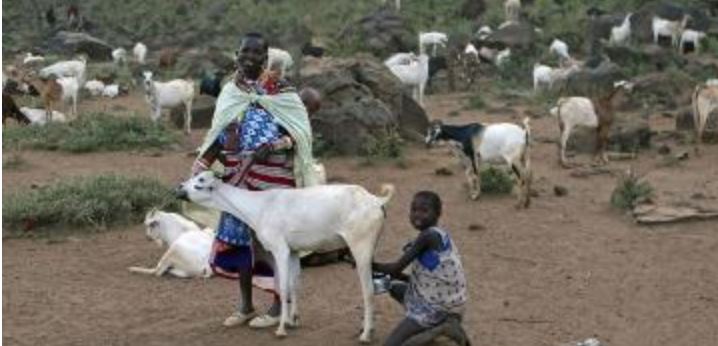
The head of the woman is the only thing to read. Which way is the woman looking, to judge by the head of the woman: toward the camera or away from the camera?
toward the camera

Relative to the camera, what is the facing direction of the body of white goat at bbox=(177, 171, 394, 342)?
to the viewer's left

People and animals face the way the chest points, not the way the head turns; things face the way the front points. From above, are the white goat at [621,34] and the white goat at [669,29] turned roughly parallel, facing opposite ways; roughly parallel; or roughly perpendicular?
roughly parallel

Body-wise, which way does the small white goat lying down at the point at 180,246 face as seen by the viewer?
to the viewer's left

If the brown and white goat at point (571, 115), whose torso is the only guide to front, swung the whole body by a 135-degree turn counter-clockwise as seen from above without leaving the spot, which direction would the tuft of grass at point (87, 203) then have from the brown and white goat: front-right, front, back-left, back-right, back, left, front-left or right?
left

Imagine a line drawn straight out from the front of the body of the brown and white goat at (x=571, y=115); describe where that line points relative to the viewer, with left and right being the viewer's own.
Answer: facing to the right of the viewer

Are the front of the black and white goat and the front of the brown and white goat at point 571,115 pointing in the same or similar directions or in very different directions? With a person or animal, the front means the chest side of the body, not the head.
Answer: very different directions

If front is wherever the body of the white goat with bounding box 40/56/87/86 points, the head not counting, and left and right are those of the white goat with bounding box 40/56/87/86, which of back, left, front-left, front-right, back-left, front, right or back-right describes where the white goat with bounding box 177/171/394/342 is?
left

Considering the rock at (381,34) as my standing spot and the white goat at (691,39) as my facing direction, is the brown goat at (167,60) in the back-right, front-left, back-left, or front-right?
back-right

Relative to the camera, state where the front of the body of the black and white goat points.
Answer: to the viewer's left

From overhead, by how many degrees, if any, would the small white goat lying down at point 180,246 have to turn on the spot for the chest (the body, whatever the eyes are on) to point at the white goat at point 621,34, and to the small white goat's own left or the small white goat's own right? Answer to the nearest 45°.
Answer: approximately 135° to the small white goat's own right

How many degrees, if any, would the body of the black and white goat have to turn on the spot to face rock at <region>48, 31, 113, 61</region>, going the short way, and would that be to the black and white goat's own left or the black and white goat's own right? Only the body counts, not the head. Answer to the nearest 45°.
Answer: approximately 45° to the black and white goat's own right

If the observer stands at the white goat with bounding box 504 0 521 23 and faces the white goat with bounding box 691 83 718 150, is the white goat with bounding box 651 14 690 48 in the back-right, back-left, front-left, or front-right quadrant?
front-left
